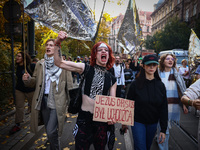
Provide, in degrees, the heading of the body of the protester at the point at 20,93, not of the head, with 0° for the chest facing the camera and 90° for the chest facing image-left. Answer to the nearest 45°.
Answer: approximately 45°

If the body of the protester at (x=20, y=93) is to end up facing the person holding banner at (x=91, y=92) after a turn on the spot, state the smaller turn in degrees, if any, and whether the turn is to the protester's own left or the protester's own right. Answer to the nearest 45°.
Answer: approximately 45° to the protester's own left

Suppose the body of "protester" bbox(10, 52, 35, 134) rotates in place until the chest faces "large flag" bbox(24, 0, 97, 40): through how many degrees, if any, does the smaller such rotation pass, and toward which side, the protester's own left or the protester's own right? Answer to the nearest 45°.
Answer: approximately 45° to the protester's own left

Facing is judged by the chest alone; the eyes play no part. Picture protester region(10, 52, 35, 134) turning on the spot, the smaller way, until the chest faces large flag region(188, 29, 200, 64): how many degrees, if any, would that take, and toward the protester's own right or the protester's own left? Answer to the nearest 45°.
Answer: approximately 135° to the protester's own left

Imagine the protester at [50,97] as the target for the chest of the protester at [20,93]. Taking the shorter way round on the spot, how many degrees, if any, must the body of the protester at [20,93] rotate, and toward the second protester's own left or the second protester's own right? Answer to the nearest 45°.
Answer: approximately 45° to the second protester's own left

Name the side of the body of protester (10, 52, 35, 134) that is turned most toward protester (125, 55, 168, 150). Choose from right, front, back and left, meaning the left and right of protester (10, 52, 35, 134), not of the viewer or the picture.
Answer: left

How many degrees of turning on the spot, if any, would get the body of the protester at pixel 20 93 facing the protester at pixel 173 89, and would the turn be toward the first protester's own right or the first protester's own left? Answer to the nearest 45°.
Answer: approximately 90° to the first protester's own left
